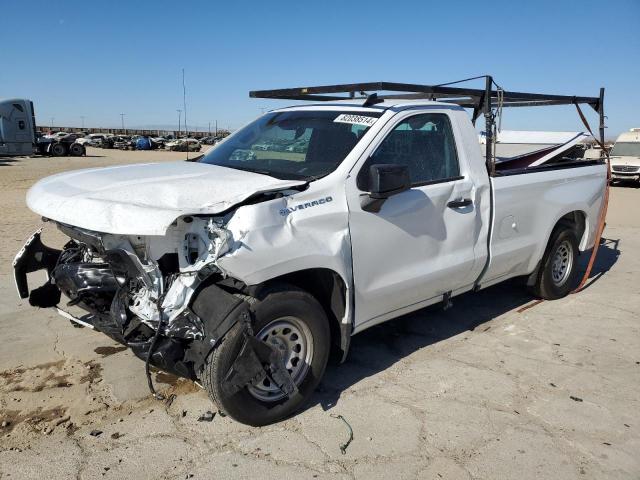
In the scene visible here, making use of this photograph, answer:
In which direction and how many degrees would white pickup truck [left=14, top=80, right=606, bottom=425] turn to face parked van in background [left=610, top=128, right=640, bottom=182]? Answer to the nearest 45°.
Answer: approximately 180°

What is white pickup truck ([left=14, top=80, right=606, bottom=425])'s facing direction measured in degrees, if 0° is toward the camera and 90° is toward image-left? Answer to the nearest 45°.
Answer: approximately 45°
